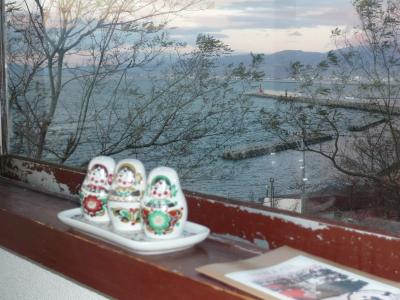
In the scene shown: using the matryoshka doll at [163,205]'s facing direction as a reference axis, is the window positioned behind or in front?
behind

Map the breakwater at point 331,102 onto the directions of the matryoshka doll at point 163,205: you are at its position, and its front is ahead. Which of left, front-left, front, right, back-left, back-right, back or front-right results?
back-left

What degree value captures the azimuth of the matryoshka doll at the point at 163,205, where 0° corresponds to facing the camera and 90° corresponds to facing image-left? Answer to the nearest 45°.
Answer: approximately 0°

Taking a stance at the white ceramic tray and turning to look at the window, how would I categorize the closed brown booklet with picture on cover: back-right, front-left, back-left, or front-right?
back-right
